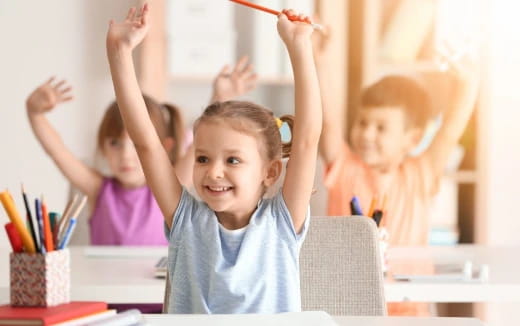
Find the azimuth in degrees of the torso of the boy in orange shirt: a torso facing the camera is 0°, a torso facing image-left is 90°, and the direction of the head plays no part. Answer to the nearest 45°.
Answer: approximately 45°

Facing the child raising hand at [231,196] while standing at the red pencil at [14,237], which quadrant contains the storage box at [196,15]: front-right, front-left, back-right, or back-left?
front-left

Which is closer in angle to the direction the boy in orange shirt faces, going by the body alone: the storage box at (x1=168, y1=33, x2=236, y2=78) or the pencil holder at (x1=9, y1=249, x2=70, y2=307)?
the pencil holder

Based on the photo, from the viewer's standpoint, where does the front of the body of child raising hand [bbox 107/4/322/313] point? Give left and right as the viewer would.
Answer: facing the viewer

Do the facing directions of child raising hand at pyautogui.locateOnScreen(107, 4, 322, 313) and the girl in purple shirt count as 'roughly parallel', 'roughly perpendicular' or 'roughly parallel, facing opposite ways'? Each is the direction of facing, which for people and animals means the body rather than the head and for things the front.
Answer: roughly parallel

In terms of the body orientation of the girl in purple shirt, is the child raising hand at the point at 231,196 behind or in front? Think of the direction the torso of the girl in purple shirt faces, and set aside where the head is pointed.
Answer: in front

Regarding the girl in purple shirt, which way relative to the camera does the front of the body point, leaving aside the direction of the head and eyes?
toward the camera

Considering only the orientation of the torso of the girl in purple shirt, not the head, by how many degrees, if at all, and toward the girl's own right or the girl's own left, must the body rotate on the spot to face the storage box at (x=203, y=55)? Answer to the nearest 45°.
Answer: approximately 180°

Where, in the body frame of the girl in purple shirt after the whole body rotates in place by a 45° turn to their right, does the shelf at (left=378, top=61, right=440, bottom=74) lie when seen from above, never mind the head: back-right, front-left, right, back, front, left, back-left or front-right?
back

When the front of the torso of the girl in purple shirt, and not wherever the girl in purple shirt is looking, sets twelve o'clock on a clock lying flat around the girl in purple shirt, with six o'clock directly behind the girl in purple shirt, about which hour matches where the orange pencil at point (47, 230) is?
The orange pencil is roughly at 12 o'clock from the girl in purple shirt.

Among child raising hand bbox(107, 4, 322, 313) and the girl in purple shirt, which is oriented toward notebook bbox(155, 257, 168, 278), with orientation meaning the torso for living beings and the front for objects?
the girl in purple shirt

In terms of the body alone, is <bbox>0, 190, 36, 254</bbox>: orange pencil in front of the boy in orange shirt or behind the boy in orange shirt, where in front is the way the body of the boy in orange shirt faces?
in front

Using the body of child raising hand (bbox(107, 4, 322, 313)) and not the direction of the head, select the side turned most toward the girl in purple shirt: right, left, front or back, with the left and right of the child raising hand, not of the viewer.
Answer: back
